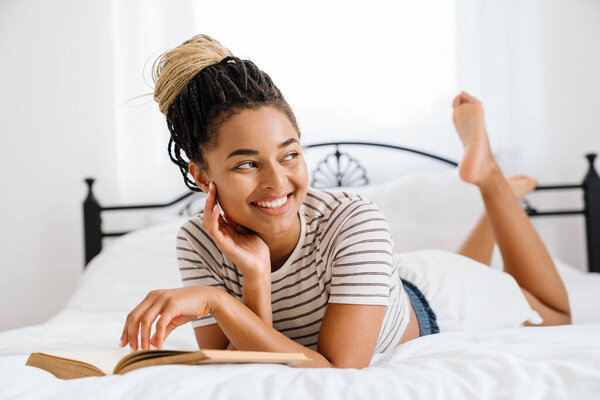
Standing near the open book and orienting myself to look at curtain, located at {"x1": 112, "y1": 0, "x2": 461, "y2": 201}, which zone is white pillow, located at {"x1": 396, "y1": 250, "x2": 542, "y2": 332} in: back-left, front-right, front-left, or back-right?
front-right

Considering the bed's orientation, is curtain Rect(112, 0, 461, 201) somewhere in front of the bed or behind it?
behind

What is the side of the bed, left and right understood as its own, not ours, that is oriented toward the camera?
front
